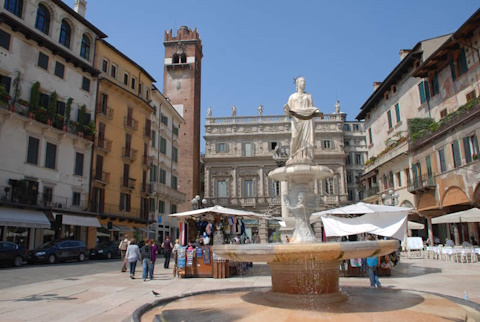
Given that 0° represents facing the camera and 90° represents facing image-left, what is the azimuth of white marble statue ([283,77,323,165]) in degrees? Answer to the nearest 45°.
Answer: approximately 0°
